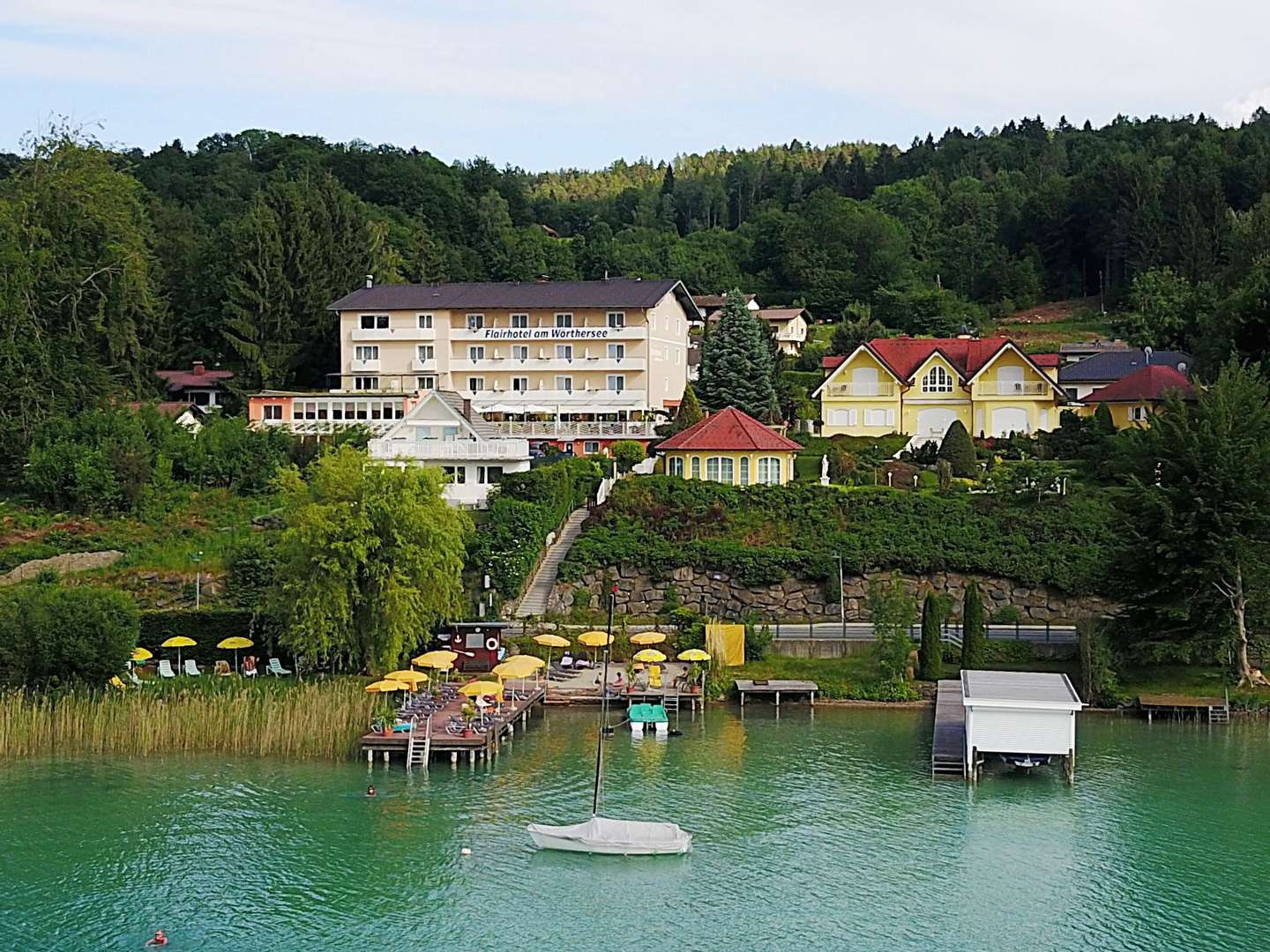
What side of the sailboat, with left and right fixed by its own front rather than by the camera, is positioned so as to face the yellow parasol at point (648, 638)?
right

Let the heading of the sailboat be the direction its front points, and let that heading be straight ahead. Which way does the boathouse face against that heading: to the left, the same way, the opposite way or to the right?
to the left

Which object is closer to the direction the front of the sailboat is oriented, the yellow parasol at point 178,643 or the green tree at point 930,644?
the yellow parasol

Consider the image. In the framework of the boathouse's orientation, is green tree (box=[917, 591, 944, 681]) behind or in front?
behind

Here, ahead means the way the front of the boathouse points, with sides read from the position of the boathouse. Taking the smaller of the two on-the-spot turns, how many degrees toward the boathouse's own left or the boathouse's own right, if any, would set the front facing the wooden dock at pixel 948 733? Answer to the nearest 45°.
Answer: approximately 135° to the boathouse's own right

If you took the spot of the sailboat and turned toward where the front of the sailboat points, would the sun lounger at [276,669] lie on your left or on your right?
on your right

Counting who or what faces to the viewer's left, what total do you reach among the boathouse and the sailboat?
1

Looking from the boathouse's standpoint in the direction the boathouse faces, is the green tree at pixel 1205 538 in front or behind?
behind

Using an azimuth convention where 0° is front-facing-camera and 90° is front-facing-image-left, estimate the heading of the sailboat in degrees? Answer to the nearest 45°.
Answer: approximately 90°

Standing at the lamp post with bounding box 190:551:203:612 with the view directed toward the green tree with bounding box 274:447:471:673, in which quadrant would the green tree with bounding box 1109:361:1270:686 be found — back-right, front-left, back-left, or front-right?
front-left

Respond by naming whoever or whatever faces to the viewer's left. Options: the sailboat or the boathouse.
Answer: the sailboat

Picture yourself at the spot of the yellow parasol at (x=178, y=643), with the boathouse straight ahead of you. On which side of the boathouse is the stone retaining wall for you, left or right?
left

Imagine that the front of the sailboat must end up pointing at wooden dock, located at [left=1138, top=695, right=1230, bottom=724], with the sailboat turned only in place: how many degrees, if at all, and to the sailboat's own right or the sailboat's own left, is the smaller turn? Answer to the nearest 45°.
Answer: approximately 135° to the sailboat's own right

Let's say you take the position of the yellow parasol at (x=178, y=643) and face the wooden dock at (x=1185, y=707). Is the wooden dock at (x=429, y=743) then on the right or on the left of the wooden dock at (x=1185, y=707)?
right

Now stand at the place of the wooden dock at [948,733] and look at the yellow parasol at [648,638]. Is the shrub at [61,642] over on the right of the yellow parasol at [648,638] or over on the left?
left

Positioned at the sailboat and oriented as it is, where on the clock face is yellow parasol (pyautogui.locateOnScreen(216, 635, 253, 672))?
The yellow parasol is roughly at 2 o'clock from the sailboat.

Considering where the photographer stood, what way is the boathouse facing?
facing the viewer

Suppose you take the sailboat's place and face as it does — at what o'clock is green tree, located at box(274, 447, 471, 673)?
The green tree is roughly at 2 o'clock from the sailboat.
